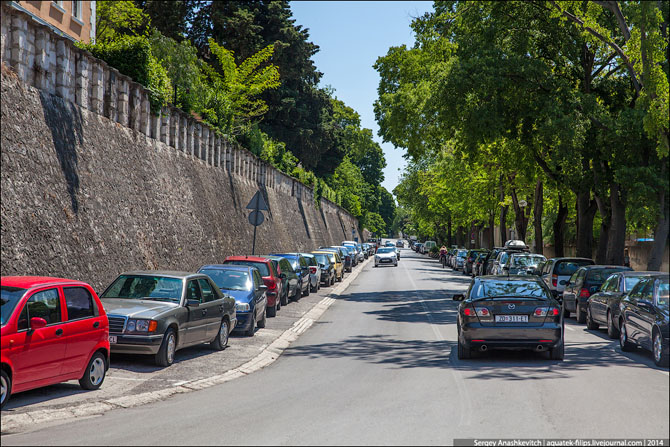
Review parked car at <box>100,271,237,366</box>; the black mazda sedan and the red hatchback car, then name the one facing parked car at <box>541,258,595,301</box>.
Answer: the black mazda sedan

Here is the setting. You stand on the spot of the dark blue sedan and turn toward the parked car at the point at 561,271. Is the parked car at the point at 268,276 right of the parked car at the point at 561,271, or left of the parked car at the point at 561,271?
left

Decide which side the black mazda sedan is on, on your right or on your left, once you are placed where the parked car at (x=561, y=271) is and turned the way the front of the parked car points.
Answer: on your left

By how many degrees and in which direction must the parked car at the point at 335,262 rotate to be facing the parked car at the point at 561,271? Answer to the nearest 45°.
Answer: approximately 90° to its left

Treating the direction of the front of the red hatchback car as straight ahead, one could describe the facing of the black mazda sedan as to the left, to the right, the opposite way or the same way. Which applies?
the opposite way

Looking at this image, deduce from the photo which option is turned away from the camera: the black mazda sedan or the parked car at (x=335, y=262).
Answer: the black mazda sedan

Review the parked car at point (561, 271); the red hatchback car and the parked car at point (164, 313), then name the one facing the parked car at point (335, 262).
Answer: the parked car at point (561, 271)

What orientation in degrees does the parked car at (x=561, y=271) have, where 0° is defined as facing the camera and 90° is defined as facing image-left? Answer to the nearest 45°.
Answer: approximately 135°

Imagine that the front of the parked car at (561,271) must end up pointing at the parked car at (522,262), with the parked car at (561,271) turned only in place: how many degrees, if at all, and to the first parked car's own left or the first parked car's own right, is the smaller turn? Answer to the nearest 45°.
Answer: approximately 45° to the first parked car's own right

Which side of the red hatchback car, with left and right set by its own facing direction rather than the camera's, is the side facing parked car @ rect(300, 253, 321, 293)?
back

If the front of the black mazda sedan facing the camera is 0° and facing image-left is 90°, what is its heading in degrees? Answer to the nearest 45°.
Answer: approximately 180°
